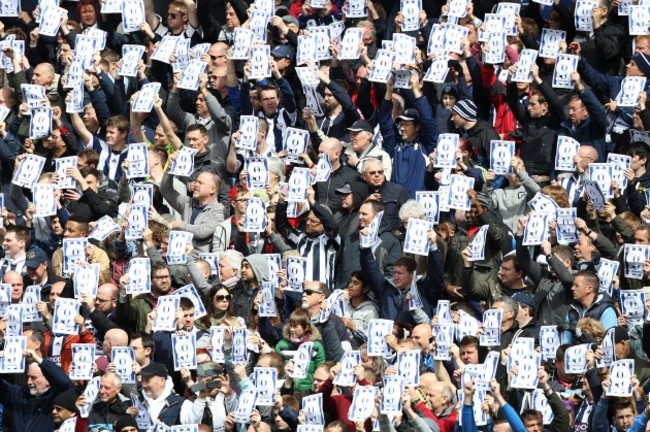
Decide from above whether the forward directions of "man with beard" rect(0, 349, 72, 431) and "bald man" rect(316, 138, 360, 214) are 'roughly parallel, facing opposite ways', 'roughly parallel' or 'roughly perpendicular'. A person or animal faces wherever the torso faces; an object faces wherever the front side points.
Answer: roughly parallel

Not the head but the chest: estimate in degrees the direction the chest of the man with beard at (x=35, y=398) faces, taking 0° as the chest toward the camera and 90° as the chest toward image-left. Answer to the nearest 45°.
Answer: approximately 45°

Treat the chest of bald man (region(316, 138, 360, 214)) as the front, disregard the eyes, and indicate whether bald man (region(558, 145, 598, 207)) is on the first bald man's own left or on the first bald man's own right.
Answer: on the first bald man's own left

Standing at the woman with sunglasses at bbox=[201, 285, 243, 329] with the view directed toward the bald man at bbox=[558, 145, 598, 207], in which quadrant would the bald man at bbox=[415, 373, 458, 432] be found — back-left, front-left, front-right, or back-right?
front-right

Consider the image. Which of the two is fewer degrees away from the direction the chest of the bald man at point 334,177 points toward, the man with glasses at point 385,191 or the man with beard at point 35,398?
the man with beard

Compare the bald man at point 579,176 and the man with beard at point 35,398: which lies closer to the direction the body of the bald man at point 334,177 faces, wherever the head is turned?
the man with beard

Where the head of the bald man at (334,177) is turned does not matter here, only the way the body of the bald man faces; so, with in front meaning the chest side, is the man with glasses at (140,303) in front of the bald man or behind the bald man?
in front

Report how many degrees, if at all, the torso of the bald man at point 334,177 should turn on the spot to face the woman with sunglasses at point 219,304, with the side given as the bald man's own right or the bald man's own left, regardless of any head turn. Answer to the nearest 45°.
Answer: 0° — they already face them

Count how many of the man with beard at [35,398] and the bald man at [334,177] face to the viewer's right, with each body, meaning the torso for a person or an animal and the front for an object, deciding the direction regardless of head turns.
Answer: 0
